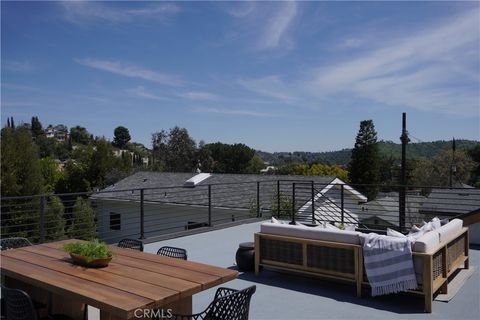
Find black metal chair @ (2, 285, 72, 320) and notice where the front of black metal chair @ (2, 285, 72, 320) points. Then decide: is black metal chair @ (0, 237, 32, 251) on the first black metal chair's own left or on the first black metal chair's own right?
on the first black metal chair's own left

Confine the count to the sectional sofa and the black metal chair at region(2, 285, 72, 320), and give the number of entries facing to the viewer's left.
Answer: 0

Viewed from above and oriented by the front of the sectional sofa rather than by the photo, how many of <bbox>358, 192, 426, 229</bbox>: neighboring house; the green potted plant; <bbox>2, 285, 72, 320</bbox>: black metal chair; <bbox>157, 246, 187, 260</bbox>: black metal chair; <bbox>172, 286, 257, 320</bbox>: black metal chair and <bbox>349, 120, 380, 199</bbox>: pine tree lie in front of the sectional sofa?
2

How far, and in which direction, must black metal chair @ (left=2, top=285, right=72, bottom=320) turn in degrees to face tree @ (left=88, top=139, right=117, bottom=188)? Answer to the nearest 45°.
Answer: approximately 45° to its left

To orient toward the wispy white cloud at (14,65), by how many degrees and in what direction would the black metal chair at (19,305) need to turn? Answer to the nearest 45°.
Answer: approximately 45° to its left

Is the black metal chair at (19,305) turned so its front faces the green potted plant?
yes

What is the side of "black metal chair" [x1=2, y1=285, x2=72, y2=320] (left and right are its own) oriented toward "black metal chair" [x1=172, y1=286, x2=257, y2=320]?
right

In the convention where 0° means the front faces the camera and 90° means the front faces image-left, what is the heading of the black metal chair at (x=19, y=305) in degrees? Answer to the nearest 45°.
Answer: approximately 225°
